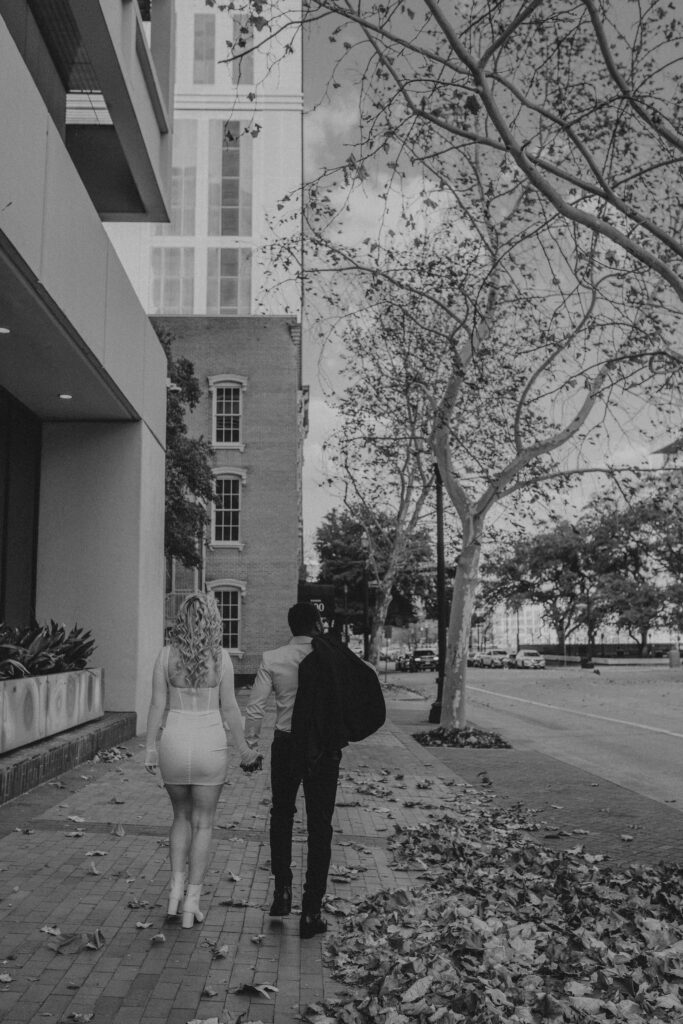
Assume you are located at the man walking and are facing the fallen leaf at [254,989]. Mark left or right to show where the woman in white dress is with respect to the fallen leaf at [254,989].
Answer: right

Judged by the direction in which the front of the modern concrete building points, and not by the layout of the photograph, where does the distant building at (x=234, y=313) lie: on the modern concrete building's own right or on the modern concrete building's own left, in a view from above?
on the modern concrete building's own left

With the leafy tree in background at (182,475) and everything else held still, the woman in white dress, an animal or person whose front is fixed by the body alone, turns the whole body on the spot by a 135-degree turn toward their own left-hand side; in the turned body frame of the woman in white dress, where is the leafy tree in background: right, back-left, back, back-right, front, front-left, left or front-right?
back-right

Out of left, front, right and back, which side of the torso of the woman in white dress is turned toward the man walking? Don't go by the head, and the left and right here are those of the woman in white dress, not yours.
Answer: right

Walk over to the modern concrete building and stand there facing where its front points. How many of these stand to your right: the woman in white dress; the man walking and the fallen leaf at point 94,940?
3

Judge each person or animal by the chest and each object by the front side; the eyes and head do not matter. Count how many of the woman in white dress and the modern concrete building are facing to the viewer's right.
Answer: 1

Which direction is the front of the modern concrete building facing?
to the viewer's right

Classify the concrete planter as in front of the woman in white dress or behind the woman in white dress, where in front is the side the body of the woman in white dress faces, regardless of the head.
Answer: in front

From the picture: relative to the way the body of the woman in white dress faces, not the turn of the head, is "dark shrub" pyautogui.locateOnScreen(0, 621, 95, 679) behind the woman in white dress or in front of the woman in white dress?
in front

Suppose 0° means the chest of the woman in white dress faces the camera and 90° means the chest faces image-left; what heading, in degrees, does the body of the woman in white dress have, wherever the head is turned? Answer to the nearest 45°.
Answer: approximately 180°

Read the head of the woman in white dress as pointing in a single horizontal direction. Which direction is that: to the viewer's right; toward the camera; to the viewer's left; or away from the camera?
away from the camera

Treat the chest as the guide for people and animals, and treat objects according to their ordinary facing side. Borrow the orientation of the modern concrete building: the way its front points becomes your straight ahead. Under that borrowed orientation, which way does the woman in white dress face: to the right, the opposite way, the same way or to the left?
to the left
